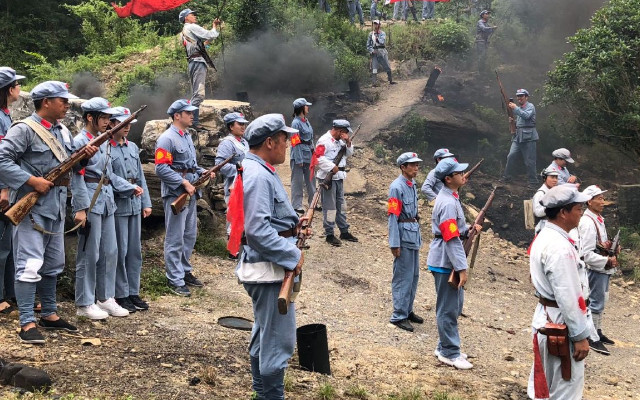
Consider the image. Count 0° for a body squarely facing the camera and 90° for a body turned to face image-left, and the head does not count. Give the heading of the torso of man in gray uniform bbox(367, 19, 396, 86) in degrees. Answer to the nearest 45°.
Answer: approximately 0°

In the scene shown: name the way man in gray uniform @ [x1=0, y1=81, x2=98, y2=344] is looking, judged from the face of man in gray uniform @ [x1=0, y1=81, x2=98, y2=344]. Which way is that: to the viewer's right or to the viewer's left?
to the viewer's right

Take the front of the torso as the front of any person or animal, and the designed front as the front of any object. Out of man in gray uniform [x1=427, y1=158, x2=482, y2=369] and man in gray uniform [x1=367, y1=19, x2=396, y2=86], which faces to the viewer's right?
man in gray uniform [x1=427, y1=158, x2=482, y2=369]

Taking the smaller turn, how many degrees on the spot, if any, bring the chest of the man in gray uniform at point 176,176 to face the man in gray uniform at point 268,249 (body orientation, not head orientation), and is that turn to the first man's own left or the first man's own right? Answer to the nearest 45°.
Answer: approximately 45° to the first man's own right

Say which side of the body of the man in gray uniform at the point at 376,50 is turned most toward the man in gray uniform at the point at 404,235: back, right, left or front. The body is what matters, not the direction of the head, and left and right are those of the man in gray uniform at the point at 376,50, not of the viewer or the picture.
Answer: front

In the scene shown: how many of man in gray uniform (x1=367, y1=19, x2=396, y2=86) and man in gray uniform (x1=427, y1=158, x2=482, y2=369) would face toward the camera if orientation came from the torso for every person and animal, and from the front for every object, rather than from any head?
1

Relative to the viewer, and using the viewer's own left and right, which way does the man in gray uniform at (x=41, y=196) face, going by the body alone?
facing the viewer and to the right of the viewer

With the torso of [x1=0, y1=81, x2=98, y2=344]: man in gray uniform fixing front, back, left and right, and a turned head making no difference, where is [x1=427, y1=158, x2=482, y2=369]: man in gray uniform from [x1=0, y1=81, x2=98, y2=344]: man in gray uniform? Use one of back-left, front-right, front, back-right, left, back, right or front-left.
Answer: front-left

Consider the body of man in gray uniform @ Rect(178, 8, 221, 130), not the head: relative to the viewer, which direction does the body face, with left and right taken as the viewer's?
facing to the right of the viewer
